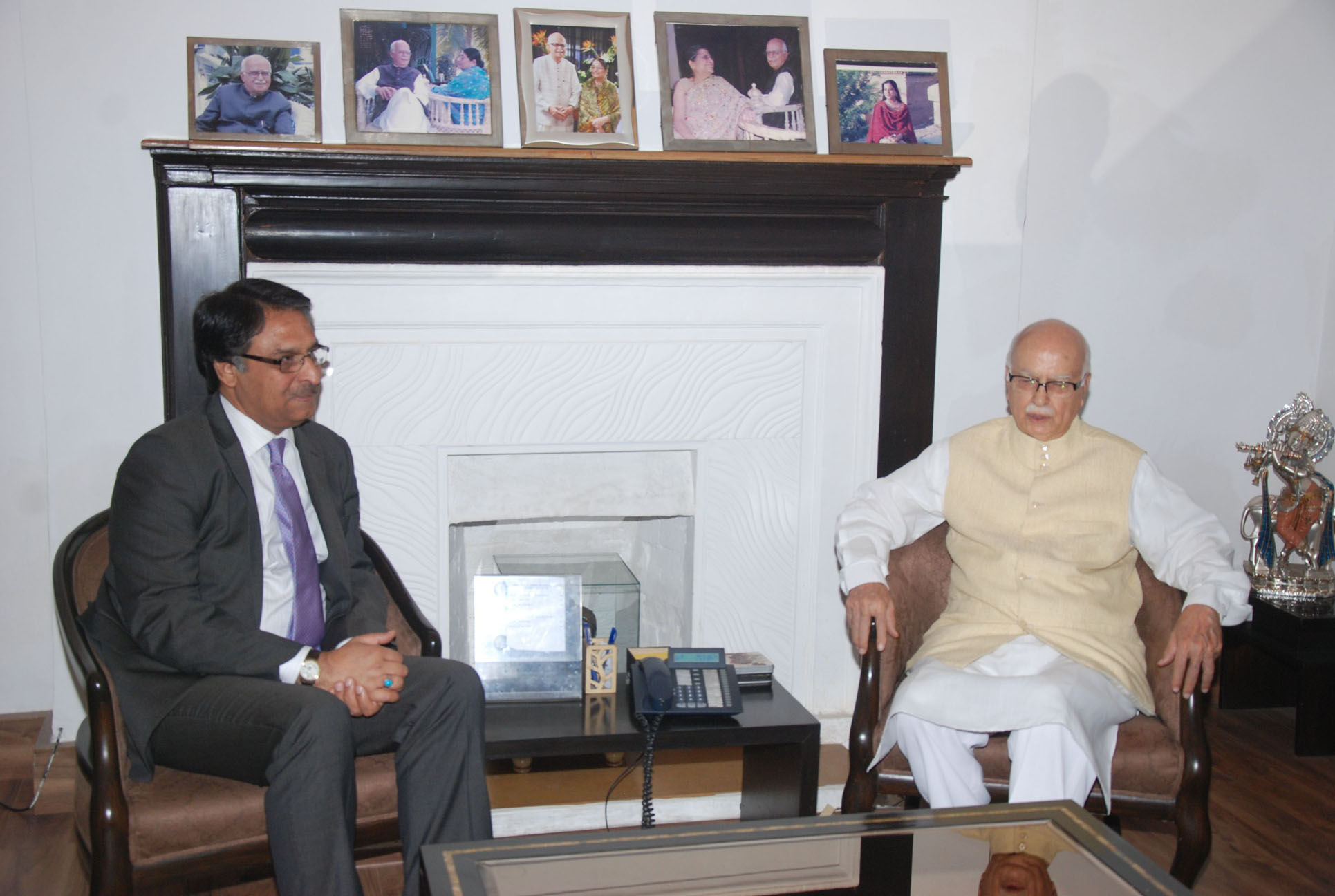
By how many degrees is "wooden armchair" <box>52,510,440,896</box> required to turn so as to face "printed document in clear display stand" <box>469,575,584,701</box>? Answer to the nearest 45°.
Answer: approximately 90° to its left

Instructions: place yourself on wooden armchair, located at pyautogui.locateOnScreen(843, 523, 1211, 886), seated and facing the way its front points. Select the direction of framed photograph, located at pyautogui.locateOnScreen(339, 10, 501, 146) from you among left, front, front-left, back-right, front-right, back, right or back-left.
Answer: right

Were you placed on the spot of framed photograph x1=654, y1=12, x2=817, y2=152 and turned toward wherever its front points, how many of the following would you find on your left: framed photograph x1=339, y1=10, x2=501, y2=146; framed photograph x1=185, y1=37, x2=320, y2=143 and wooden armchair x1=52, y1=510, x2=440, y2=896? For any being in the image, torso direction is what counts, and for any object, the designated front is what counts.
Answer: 0

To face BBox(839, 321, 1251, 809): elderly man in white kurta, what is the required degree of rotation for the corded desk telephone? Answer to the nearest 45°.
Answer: approximately 90° to its left

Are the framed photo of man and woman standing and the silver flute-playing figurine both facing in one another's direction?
no

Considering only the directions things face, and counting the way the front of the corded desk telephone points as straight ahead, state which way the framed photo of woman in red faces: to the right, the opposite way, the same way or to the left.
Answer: the same way

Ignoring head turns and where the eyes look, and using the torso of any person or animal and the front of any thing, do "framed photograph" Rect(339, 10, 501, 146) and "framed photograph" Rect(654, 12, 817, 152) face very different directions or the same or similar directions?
same or similar directions

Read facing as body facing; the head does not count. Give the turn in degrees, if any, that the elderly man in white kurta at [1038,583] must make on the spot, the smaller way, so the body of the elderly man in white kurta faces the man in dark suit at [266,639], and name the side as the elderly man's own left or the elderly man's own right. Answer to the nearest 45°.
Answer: approximately 45° to the elderly man's own right

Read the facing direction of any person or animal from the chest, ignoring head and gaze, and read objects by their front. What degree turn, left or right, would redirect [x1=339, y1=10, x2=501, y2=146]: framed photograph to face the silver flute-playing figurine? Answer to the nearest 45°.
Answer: approximately 90° to its left

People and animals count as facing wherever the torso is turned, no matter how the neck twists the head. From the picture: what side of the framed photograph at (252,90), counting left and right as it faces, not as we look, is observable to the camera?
front

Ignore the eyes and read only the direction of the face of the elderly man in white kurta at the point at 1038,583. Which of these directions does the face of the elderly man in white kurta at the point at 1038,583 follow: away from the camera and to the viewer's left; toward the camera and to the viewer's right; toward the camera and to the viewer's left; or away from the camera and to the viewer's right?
toward the camera and to the viewer's left

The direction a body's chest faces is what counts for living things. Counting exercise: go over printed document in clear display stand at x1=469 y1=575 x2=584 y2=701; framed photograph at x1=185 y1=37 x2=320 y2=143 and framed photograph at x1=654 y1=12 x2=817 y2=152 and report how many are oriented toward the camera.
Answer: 3

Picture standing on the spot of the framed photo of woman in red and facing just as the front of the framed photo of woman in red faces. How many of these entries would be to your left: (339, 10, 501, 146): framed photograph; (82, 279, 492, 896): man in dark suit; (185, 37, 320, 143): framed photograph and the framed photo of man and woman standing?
0

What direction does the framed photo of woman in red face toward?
toward the camera

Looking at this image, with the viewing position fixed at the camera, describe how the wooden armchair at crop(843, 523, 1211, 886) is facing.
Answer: facing the viewer

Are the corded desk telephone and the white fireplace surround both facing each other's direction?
no

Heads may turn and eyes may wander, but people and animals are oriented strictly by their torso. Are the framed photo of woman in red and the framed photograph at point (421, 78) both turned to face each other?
no
